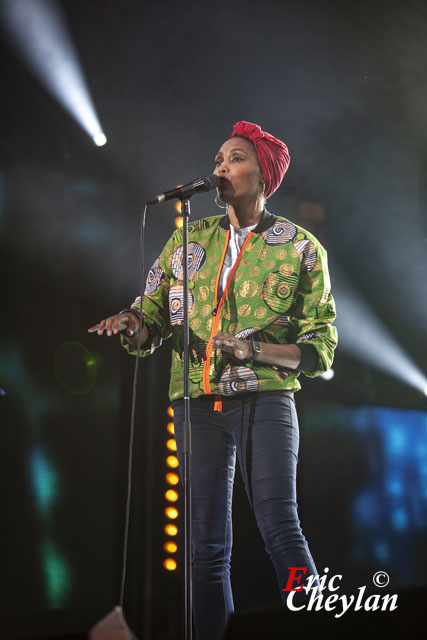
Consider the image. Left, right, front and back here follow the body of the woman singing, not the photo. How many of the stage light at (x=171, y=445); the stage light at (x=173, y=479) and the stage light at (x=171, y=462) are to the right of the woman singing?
3

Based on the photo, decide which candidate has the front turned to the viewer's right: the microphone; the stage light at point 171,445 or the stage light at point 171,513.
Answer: the microphone

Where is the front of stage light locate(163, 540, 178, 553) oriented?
toward the camera

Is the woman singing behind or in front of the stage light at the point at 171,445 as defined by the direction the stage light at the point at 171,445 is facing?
in front

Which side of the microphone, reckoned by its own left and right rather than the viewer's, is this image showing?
right

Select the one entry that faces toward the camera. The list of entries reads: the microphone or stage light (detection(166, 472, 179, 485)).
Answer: the stage light

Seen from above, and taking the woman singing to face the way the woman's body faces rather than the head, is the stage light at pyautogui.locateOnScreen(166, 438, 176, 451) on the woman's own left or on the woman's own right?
on the woman's own right

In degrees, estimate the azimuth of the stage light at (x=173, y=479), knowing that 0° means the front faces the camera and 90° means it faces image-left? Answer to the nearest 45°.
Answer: approximately 0°

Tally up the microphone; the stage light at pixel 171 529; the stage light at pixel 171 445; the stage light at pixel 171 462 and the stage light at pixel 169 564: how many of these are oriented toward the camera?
4

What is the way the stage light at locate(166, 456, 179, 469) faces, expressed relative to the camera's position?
facing the viewer

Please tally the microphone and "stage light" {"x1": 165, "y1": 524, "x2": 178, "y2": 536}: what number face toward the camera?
1

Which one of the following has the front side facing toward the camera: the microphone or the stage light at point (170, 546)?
the stage light

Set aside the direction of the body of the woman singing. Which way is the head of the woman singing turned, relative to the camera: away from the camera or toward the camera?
toward the camera

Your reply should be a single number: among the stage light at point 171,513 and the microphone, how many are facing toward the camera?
1
